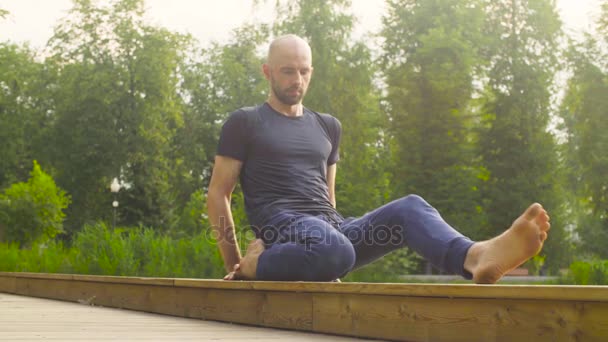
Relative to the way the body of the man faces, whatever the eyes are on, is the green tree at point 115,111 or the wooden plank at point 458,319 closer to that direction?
the wooden plank

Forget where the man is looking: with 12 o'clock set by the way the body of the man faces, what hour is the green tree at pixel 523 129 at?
The green tree is roughly at 8 o'clock from the man.

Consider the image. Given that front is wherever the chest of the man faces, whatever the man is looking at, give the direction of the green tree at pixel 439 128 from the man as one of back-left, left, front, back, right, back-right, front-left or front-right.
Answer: back-left

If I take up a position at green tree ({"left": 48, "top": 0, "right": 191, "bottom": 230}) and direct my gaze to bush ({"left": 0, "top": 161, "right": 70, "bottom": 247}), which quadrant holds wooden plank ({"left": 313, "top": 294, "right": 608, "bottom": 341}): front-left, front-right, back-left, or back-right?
front-left

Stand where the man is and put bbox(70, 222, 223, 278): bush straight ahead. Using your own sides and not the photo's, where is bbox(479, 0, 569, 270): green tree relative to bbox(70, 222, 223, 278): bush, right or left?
right

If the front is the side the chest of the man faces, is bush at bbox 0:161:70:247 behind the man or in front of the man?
behind

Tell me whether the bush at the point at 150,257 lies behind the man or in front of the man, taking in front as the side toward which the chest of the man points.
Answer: behind

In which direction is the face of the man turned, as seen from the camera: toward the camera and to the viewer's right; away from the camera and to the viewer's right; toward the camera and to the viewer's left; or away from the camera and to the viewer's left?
toward the camera and to the viewer's right

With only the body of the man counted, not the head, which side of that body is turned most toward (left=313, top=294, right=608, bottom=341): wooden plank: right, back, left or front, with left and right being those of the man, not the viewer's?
front

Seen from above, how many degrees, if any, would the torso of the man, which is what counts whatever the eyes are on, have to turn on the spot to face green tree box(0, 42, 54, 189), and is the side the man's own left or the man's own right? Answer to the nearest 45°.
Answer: approximately 180°

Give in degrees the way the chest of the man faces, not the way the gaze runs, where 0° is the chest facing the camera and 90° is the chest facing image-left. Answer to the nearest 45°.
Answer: approximately 315°

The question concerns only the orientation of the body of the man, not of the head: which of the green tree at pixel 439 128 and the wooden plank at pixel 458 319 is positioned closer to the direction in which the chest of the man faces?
the wooden plank
